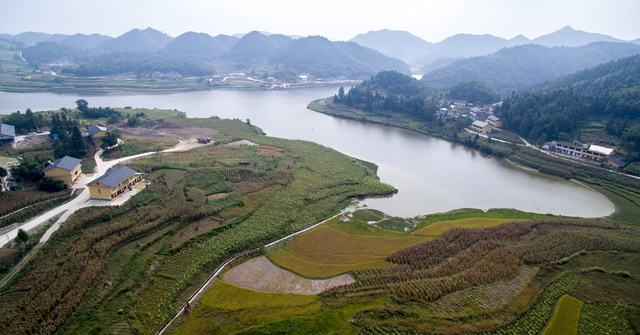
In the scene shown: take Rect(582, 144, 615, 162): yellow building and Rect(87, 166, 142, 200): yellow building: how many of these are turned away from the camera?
0

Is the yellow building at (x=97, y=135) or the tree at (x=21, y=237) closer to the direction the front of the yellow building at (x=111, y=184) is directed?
the tree

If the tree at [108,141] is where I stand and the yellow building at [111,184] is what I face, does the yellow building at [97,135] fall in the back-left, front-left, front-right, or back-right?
back-right

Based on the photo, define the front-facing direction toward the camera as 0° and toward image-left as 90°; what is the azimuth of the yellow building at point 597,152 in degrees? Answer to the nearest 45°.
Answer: approximately 45°

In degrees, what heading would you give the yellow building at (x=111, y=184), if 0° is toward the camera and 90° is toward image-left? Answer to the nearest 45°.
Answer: approximately 315°

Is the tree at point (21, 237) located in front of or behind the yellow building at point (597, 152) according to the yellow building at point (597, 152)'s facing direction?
in front

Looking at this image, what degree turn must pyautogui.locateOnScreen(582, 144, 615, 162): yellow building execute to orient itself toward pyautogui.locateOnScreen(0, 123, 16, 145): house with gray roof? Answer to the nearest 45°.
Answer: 0° — it already faces it

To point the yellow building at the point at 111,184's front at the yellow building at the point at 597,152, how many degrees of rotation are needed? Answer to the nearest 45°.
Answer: approximately 45° to its left

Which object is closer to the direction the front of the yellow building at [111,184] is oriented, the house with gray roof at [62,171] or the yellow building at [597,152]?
the yellow building

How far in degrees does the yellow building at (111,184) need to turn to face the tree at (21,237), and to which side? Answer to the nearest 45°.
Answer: approximately 90° to its right

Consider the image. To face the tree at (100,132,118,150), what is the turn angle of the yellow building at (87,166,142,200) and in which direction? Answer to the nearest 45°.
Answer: approximately 135° to its left
